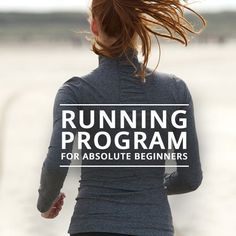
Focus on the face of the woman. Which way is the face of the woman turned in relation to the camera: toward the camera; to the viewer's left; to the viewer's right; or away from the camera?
away from the camera

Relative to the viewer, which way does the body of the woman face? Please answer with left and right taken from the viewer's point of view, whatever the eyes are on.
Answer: facing away from the viewer
